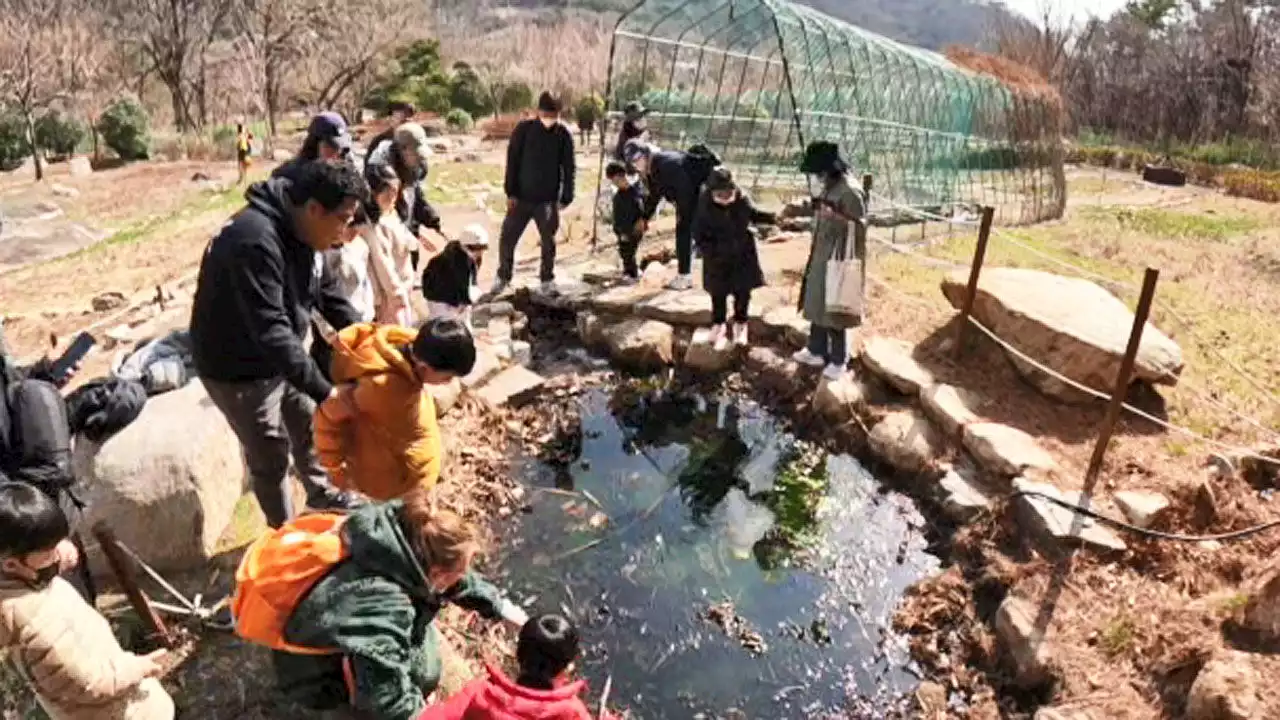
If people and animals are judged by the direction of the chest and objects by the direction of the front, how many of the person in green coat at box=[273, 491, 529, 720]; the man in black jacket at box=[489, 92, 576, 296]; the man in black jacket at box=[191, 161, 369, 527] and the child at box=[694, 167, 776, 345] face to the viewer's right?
2

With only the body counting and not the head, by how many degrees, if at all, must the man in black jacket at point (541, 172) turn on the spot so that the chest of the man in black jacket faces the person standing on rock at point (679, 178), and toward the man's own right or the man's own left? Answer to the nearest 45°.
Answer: approximately 90° to the man's own left

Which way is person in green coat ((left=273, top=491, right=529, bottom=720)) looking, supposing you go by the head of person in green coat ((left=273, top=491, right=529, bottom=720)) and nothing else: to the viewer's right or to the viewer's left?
to the viewer's right

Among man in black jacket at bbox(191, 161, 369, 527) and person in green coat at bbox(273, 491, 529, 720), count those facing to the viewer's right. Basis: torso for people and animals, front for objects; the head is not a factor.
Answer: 2

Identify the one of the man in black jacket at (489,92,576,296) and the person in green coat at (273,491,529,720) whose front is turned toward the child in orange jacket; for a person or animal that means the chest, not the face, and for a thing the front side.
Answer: the man in black jacket

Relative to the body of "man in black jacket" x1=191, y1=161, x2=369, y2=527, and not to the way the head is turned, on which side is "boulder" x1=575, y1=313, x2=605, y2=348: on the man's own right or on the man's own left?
on the man's own left

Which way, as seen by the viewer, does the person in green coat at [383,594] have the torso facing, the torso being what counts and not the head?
to the viewer's right

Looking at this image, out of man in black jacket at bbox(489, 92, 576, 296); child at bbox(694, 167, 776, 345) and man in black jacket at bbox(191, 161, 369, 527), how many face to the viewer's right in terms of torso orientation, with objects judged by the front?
1

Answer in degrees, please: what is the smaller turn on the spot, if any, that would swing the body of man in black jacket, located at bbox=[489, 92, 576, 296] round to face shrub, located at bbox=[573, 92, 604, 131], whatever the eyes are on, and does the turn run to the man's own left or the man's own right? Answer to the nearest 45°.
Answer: approximately 180°

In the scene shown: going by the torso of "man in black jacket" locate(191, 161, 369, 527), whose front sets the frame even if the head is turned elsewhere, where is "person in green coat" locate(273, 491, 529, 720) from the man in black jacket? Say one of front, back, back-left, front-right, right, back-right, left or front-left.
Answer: right

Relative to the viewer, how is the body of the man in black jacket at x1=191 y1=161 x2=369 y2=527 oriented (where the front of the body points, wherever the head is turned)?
to the viewer's right

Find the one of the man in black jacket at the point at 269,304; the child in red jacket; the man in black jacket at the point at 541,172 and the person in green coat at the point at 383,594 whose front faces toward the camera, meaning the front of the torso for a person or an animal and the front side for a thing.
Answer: the man in black jacket at the point at 541,172

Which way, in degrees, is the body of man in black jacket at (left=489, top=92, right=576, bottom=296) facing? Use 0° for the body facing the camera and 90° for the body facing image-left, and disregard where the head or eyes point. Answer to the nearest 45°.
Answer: approximately 0°
